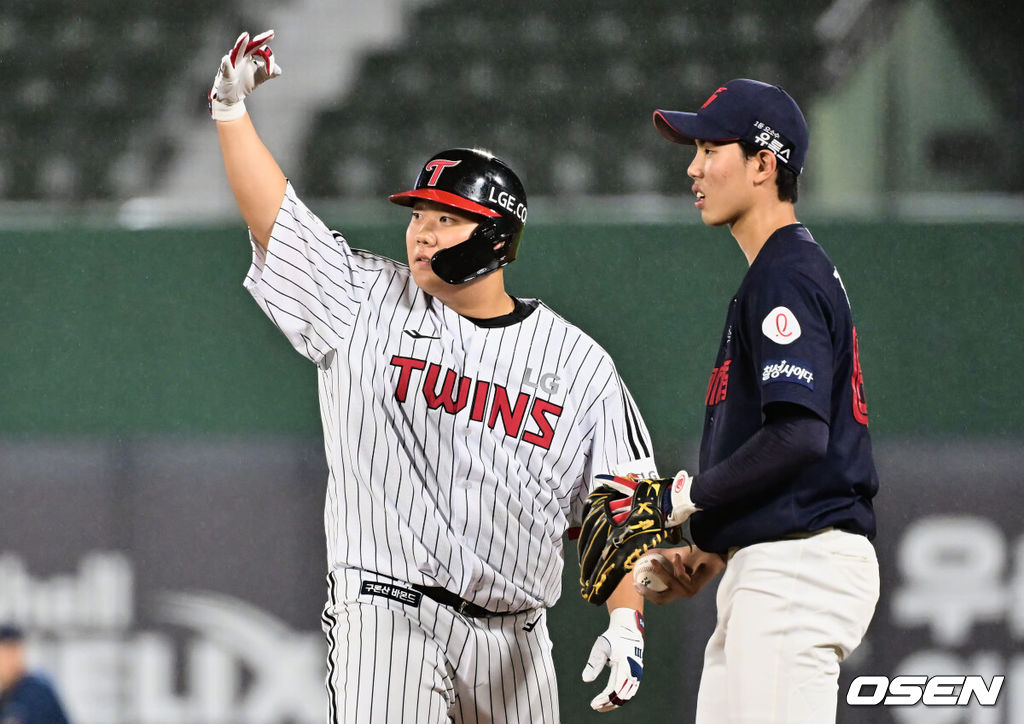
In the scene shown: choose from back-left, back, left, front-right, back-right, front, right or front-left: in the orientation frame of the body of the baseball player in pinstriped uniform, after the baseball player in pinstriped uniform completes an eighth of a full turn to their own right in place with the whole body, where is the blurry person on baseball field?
right

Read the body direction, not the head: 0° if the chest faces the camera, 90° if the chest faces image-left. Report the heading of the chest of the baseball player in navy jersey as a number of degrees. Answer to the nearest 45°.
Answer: approximately 90°

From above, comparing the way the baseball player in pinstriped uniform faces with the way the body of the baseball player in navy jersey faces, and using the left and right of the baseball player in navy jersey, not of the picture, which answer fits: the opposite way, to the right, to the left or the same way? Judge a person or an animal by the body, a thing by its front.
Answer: to the left

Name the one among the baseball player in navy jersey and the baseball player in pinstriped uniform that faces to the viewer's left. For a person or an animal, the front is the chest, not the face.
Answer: the baseball player in navy jersey

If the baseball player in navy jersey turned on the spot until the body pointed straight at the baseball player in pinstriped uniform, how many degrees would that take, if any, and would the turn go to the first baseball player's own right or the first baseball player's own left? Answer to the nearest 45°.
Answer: approximately 45° to the first baseball player's own right

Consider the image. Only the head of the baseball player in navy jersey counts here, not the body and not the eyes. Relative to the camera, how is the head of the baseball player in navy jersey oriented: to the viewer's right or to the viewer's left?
to the viewer's left

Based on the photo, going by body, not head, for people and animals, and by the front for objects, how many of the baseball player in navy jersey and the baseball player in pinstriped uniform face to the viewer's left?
1

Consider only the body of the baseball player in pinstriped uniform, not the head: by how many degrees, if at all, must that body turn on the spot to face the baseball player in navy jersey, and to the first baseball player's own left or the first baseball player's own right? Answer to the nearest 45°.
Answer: approximately 45° to the first baseball player's own left
